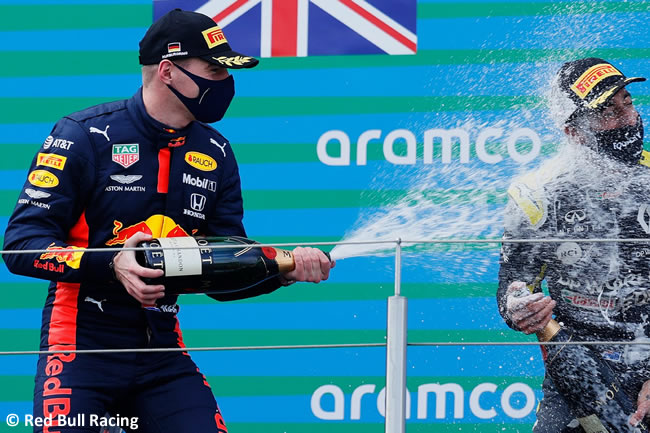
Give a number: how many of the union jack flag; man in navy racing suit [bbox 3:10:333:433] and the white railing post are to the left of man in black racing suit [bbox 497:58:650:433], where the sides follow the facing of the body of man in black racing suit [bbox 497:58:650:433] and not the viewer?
0

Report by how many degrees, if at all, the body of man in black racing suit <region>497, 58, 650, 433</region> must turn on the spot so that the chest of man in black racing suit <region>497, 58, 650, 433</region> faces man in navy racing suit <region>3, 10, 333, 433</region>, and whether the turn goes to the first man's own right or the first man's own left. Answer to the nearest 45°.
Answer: approximately 90° to the first man's own right

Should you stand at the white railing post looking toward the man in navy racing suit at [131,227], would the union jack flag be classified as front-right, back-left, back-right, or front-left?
front-right

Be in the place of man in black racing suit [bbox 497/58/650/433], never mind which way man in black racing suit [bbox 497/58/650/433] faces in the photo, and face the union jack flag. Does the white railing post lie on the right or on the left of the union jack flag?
left

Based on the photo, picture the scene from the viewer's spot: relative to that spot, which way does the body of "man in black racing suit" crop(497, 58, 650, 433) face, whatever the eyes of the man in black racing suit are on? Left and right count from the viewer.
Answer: facing the viewer and to the right of the viewer

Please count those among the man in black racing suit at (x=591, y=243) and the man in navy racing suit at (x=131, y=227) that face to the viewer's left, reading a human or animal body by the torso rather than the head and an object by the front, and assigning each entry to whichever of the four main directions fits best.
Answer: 0

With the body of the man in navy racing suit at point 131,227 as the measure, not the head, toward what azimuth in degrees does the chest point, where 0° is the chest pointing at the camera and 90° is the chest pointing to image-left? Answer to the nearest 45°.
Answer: approximately 315°

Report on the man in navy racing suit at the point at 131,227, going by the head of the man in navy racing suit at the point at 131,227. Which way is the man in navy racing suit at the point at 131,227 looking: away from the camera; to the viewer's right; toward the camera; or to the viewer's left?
to the viewer's right

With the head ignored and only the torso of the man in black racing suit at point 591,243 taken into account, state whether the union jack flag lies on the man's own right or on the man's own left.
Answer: on the man's own right
